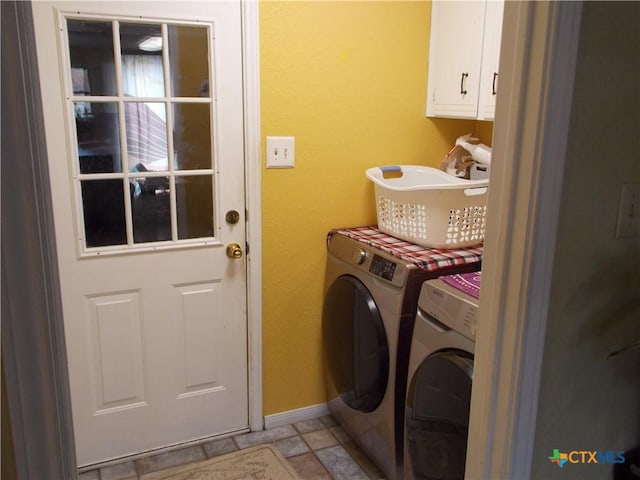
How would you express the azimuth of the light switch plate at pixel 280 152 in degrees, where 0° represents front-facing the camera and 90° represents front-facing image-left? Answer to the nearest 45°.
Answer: approximately 0°

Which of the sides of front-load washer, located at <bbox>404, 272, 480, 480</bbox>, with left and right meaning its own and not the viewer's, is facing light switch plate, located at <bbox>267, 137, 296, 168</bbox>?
right

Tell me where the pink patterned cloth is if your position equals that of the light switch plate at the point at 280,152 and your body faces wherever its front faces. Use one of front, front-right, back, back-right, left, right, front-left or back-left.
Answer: front-left

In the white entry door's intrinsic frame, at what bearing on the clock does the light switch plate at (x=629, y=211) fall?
The light switch plate is roughly at 11 o'clock from the white entry door.

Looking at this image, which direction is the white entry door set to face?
toward the camera

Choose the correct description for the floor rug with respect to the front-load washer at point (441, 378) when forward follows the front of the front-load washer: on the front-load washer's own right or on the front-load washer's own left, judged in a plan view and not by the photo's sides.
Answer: on the front-load washer's own right

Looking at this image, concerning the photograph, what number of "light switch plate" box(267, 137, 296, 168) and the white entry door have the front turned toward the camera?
2

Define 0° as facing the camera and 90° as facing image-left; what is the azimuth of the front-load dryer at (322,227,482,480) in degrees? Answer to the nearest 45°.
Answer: approximately 45°

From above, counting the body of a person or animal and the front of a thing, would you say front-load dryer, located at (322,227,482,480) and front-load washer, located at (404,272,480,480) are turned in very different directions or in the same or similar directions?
same or similar directions

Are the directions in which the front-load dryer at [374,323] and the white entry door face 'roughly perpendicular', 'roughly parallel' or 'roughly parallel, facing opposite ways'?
roughly perpendicular

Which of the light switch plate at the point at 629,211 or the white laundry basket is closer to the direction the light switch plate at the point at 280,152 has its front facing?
the light switch plate

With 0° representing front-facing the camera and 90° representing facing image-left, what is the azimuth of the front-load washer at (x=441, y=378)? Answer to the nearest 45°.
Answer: approximately 45°

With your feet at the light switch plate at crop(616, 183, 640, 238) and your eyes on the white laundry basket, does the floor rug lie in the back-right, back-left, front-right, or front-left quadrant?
front-left

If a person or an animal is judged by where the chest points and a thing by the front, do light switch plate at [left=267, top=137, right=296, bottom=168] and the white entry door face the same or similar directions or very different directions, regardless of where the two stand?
same or similar directions
